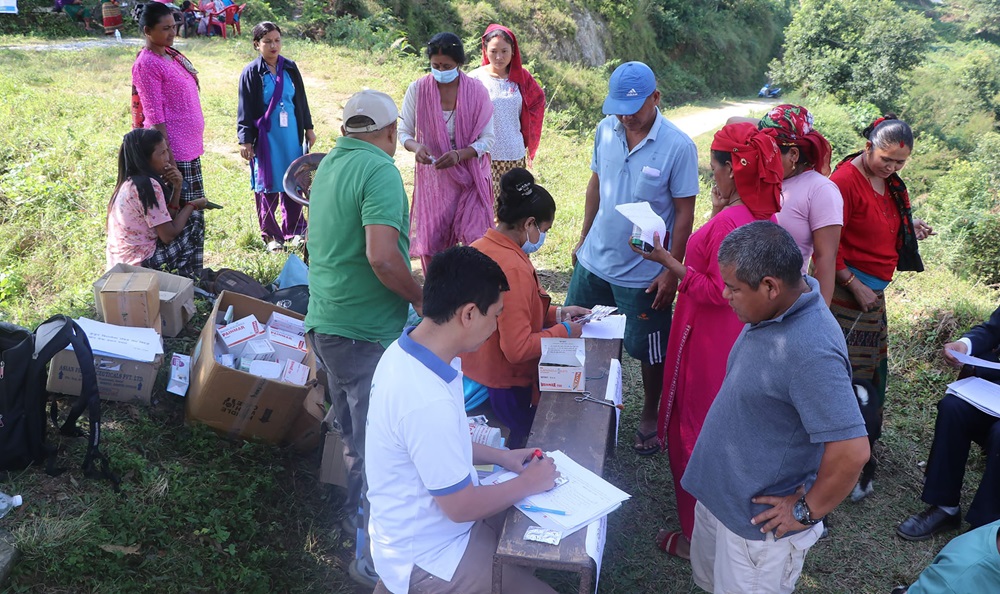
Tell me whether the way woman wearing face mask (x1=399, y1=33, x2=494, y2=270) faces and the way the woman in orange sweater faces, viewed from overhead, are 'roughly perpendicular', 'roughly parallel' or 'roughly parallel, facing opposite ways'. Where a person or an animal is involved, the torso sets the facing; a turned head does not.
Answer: roughly perpendicular

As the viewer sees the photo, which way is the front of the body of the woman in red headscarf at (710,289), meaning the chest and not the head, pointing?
to the viewer's left

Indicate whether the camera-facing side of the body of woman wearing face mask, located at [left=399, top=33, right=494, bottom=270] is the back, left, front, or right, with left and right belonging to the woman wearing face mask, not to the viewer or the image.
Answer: front

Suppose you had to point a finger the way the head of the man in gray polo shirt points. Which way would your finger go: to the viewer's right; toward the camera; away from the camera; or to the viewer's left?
to the viewer's left

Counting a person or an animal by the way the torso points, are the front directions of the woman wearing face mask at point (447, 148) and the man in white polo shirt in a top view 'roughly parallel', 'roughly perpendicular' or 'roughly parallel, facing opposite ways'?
roughly perpendicular

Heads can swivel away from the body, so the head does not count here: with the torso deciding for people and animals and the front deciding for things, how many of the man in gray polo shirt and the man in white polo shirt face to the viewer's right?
1

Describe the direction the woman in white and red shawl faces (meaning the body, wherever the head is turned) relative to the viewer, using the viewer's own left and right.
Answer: facing the viewer

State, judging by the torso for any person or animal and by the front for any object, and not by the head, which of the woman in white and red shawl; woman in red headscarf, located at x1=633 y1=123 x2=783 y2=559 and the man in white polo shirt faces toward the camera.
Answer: the woman in white and red shawl

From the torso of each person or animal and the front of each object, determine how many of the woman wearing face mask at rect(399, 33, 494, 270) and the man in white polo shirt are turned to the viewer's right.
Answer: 1

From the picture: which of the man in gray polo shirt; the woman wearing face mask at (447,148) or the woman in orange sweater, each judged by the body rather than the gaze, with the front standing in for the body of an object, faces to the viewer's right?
the woman in orange sweater

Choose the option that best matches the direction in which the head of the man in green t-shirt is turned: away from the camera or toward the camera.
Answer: away from the camera

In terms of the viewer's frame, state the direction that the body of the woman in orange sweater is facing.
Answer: to the viewer's right

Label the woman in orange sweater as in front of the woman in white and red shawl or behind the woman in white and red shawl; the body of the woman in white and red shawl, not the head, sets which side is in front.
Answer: in front

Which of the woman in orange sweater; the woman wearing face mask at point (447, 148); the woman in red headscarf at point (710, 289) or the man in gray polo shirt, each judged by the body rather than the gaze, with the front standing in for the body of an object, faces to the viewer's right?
the woman in orange sweater

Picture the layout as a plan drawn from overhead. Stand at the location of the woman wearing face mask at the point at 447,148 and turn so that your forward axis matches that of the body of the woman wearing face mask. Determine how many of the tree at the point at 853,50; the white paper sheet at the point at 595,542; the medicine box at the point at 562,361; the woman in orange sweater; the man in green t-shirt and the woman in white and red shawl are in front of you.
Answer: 4

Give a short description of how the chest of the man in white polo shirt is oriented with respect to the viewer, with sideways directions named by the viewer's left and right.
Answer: facing to the right of the viewer

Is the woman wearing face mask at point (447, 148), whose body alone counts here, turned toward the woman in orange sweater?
yes
